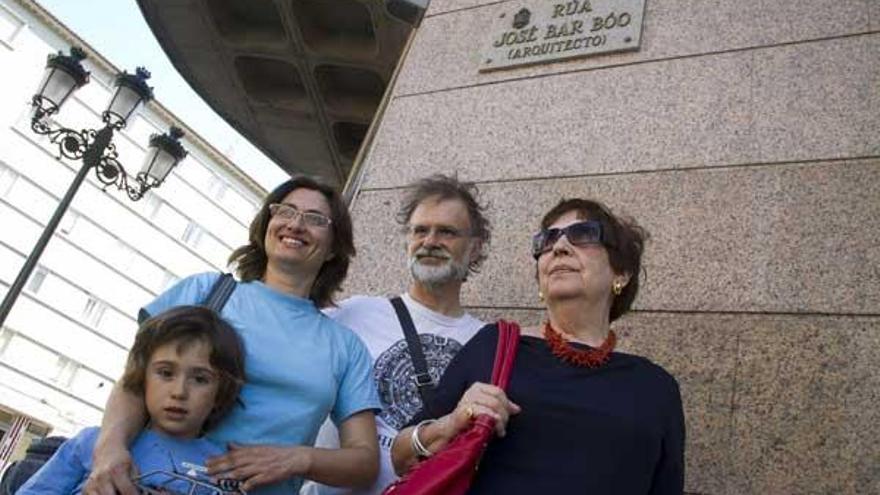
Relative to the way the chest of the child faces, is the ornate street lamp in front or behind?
behind

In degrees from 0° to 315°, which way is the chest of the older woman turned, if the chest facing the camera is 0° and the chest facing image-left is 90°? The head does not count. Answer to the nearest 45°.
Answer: approximately 45°

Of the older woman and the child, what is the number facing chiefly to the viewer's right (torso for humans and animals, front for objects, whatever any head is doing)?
0

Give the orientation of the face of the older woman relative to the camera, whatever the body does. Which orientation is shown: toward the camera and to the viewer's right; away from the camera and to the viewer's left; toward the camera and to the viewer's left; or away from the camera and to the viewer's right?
toward the camera and to the viewer's left

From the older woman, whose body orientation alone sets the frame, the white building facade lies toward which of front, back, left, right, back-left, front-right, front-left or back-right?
right

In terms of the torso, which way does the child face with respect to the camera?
toward the camera

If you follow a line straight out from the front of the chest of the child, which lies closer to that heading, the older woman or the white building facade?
the older woman

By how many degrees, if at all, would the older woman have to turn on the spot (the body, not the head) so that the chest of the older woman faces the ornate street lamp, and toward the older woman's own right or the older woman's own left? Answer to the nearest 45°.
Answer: approximately 90° to the older woman's own right

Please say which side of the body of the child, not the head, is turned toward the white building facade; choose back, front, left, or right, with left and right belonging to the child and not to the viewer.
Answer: back
